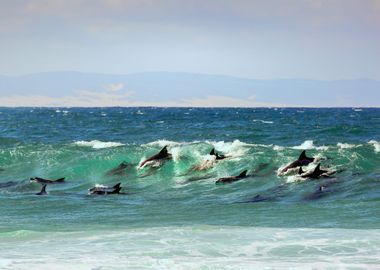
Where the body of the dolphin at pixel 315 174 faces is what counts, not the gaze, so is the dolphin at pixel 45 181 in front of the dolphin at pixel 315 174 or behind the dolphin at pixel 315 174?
in front

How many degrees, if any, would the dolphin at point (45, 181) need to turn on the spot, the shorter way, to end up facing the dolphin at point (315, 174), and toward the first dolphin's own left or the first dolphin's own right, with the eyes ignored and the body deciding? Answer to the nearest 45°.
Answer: approximately 135° to the first dolphin's own left

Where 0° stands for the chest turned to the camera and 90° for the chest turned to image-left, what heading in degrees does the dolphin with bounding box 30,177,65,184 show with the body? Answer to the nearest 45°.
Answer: approximately 90°

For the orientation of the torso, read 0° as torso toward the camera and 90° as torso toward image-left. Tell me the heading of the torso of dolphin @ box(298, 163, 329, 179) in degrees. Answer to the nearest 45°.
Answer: approximately 90°

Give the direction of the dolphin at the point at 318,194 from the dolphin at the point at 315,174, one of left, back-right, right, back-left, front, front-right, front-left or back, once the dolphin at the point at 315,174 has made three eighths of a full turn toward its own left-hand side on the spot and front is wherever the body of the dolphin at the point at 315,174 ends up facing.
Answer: front-right

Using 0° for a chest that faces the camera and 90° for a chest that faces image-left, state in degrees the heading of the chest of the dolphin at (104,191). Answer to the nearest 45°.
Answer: approximately 90°

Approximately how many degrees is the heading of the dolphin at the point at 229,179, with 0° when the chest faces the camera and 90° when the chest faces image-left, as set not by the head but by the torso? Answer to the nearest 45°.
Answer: approximately 90°
